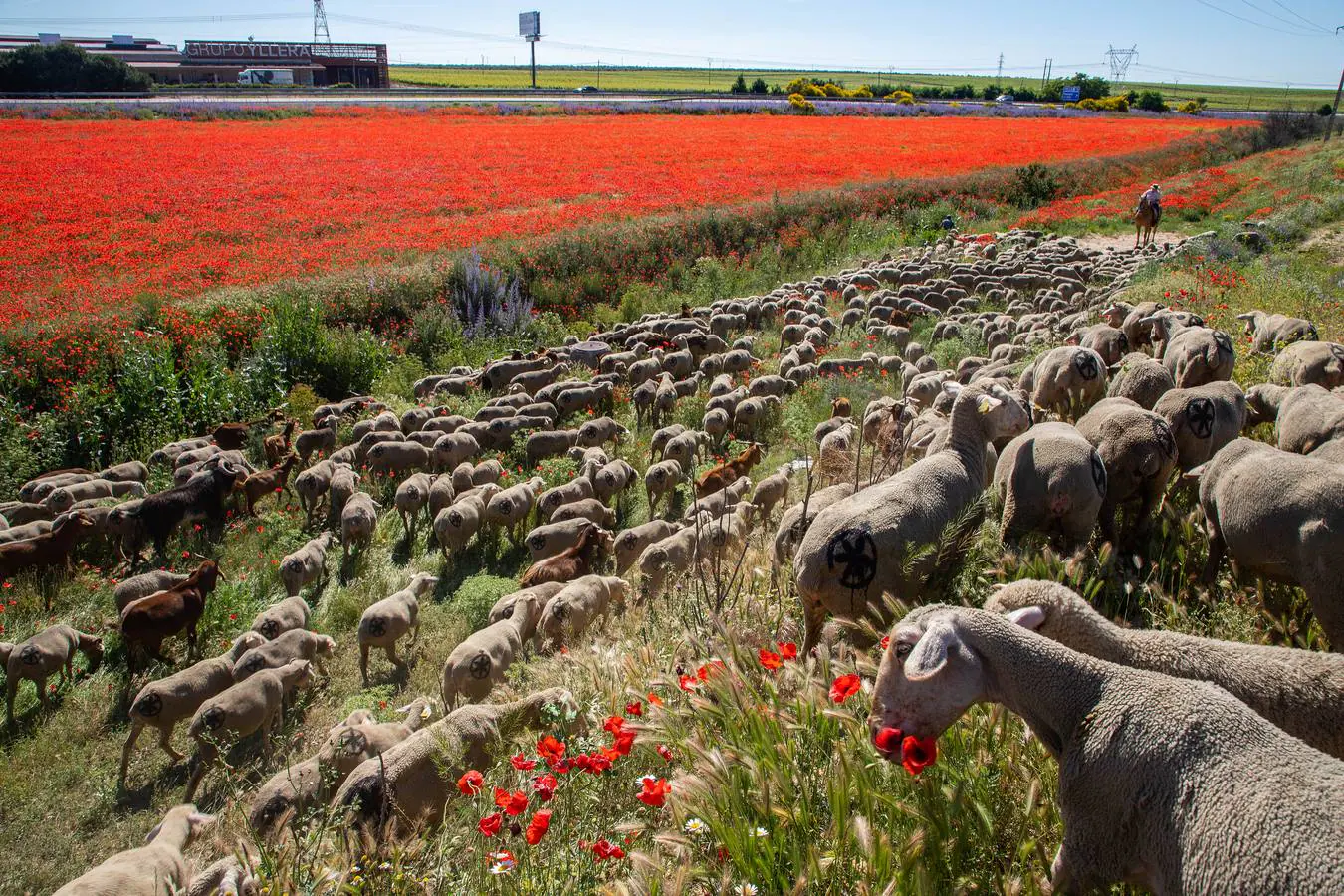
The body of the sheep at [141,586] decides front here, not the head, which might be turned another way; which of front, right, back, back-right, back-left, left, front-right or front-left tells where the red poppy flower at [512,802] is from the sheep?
right

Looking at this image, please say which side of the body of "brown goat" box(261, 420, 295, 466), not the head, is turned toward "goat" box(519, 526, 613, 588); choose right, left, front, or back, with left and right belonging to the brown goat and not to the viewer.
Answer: right

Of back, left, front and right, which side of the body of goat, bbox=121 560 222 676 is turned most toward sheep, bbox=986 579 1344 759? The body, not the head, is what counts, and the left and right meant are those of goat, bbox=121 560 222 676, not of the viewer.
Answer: right

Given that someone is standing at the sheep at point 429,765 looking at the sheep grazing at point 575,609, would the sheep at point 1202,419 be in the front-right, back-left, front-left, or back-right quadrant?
front-right

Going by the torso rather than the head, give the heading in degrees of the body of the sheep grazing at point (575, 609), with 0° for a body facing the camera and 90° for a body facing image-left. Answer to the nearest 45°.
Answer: approximately 225°

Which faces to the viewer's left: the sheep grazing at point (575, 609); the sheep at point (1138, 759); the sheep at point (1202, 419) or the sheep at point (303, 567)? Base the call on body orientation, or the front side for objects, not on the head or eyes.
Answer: the sheep at point (1138, 759)

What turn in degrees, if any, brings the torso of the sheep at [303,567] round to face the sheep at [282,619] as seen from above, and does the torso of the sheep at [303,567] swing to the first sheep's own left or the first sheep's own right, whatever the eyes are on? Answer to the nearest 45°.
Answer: approximately 135° to the first sheep's own right

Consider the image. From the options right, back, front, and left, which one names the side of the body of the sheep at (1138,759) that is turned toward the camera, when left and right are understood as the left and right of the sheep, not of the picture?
left

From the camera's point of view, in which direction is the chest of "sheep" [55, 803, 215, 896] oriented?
to the viewer's right

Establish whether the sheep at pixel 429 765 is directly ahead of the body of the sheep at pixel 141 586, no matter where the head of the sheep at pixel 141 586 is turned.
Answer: no

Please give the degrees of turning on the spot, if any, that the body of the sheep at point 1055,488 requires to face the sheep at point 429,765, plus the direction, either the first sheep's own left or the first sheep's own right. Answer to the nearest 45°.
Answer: approximately 135° to the first sheep's own left

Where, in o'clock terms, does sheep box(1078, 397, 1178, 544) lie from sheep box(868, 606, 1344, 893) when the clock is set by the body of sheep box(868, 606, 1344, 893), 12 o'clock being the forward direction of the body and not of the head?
sheep box(1078, 397, 1178, 544) is roughly at 3 o'clock from sheep box(868, 606, 1344, 893).

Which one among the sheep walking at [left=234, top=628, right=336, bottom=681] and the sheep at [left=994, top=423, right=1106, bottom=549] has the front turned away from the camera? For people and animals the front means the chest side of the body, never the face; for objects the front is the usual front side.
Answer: the sheep

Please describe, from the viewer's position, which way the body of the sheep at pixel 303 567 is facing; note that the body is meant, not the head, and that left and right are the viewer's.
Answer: facing away from the viewer and to the right of the viewer

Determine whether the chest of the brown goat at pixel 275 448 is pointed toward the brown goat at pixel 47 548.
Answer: no

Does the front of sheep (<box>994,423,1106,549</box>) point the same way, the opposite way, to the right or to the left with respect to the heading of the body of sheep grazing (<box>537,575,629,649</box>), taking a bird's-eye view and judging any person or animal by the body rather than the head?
the same way

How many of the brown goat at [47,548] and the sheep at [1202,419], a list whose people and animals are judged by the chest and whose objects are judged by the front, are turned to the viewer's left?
0
